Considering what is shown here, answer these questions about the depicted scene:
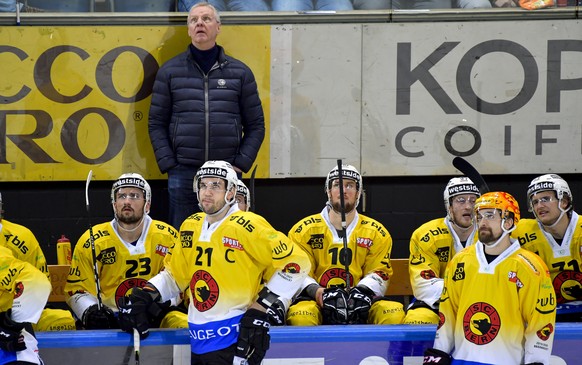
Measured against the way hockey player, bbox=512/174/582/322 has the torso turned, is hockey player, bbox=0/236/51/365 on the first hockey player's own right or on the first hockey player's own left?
on the first hockey player's own right

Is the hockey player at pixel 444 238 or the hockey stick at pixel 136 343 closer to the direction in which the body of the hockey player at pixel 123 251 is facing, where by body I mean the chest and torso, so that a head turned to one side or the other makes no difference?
the hockey stick

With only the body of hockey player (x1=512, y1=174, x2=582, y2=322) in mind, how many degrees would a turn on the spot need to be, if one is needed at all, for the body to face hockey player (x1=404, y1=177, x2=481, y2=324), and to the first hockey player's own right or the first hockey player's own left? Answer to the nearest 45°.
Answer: approximately 90° to the first hockey player's own right

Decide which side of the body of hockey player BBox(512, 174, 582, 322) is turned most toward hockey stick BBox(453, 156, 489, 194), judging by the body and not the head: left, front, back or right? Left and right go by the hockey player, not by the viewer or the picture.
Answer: right

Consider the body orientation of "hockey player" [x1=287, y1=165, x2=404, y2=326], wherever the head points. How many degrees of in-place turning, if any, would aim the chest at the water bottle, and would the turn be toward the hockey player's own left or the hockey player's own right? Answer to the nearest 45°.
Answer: approximately 90° to the hockey player's own right

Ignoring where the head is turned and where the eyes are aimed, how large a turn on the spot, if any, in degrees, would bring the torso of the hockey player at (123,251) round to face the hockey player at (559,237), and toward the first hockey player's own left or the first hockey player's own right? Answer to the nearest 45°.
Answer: approximately 90° to the first hockey player's own left

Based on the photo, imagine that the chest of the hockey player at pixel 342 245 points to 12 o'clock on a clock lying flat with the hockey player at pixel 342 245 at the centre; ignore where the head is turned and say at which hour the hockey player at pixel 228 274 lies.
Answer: the hockey player at pixel 228 274 is roughly at 1 o'clock from the hockey player at pixel 342 245.

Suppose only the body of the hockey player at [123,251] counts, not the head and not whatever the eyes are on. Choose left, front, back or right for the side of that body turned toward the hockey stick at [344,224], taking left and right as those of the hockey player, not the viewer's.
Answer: left
